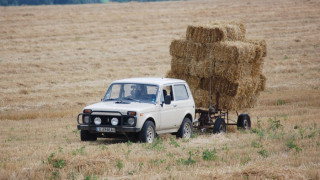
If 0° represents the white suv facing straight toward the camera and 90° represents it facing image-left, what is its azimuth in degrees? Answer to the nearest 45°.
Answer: approximately 45°

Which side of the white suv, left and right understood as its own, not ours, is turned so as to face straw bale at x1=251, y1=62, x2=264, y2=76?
back

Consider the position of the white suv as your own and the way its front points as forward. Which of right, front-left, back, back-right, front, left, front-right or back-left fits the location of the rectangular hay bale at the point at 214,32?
back

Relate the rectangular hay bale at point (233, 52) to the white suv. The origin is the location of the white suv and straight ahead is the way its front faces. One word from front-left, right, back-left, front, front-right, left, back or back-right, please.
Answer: back

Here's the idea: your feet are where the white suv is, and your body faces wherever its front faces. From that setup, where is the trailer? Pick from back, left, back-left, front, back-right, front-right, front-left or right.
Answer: back

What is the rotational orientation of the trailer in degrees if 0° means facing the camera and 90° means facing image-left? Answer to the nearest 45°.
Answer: approximately 45°
